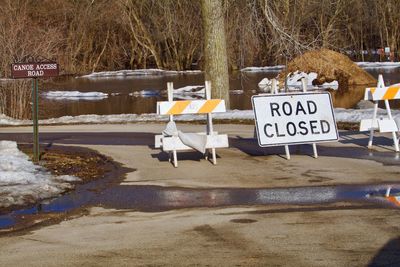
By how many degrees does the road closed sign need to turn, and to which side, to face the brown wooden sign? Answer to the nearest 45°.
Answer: approximately 90° to its right

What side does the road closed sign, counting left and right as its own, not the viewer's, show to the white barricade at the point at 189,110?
right

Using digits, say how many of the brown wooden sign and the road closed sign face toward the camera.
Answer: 2

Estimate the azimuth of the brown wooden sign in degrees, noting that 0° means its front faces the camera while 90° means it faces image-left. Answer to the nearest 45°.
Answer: approximately 0°

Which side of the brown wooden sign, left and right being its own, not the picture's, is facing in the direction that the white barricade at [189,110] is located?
left

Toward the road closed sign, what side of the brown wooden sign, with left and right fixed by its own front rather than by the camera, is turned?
left
